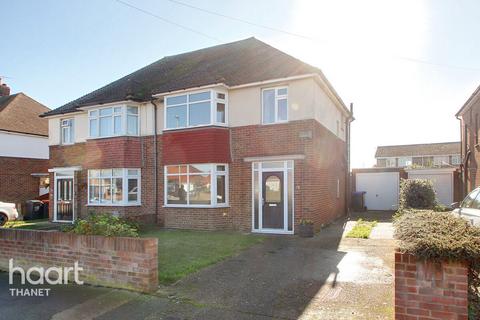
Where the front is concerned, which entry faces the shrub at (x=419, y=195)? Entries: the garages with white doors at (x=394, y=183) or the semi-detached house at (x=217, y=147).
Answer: the garages with white doors

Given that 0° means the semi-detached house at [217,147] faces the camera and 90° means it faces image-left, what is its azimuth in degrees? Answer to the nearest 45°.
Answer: approximately 45°

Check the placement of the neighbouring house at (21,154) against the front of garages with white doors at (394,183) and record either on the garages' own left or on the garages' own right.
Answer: on the garages' own right

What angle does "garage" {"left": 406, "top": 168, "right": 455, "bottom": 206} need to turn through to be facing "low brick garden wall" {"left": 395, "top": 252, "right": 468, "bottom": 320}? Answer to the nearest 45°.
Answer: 0° — it already faces it

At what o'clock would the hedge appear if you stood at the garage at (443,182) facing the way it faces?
The hedge is roughly at 12 o'clock from the garage.

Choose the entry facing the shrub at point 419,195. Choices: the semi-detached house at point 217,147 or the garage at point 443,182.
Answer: the garage

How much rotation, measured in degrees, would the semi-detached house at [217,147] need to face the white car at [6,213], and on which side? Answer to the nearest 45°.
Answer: approximately 90° to its right
